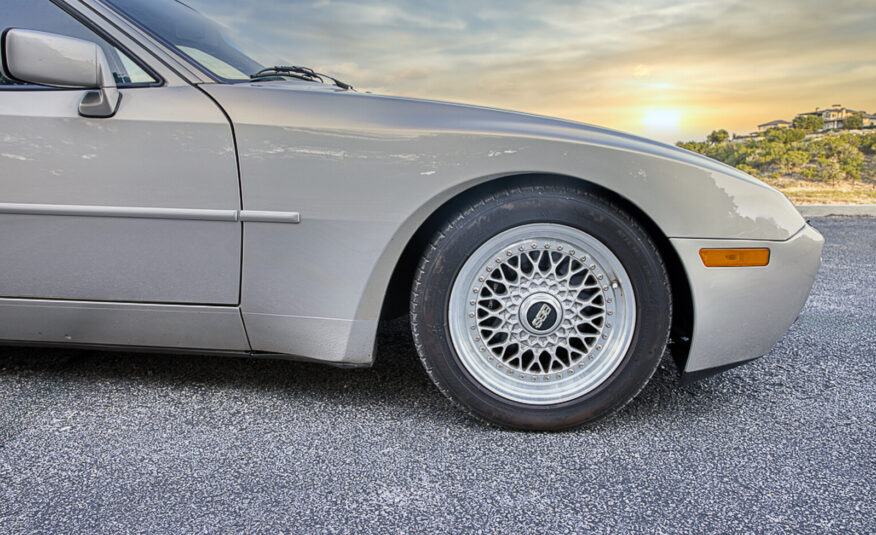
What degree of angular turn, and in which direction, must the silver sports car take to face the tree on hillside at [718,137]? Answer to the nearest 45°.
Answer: approximately 45° to its left

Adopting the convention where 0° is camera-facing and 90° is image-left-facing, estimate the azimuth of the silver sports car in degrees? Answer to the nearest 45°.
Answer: approximately 270°

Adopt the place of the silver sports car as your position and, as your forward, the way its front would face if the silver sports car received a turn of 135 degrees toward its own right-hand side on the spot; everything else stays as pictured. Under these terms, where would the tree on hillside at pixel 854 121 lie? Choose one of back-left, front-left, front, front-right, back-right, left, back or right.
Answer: back

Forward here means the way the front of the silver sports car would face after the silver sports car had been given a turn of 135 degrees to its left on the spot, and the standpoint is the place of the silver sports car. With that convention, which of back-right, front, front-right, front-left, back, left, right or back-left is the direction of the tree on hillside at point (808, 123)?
right

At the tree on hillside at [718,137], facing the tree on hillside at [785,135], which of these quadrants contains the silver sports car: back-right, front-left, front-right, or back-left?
back-right

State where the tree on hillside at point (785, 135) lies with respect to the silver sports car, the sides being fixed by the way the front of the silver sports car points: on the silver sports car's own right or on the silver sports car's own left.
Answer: on the silver sports car's own left
